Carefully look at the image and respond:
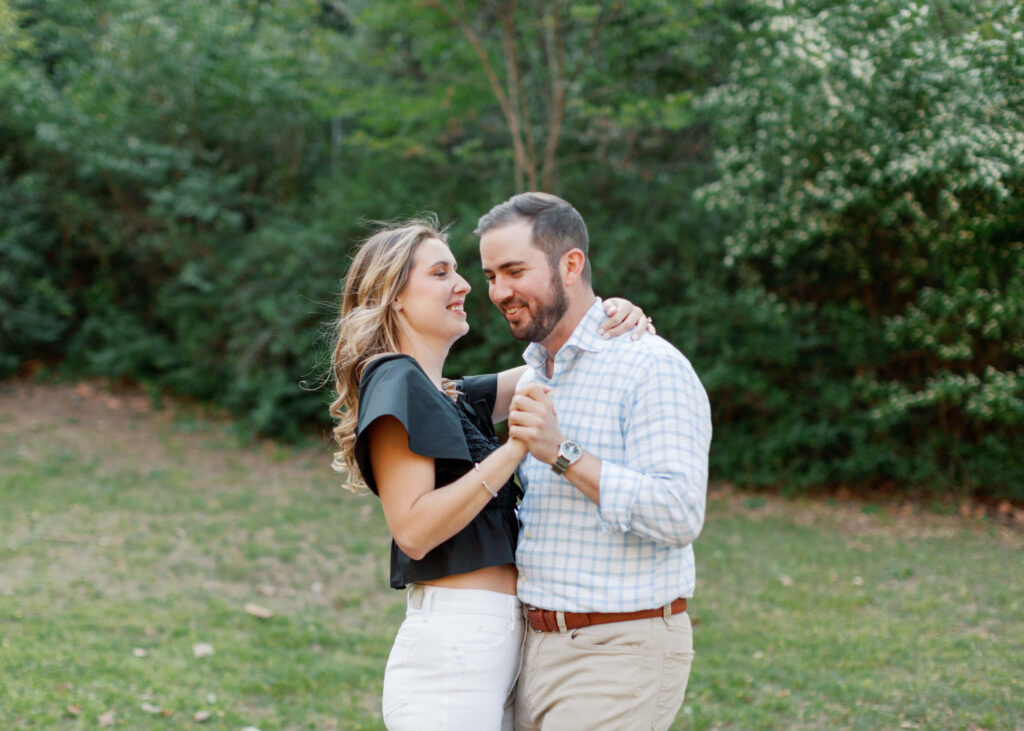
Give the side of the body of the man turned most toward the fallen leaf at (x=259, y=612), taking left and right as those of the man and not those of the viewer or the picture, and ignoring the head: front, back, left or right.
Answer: right

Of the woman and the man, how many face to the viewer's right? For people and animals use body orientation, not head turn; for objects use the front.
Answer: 1

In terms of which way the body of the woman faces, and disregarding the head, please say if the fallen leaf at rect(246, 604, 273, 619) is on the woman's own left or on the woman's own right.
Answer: on the woman's own left

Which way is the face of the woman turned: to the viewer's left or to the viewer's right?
to the viewer's right

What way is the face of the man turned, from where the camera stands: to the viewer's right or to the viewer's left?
to the viewer's left

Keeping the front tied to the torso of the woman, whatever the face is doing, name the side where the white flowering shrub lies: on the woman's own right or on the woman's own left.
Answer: on the woman's own left

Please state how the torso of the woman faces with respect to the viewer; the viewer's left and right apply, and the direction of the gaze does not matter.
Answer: facing to the right of the viewer

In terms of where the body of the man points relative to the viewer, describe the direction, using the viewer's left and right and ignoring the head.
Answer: facing the viewer and to the left of the viewer
